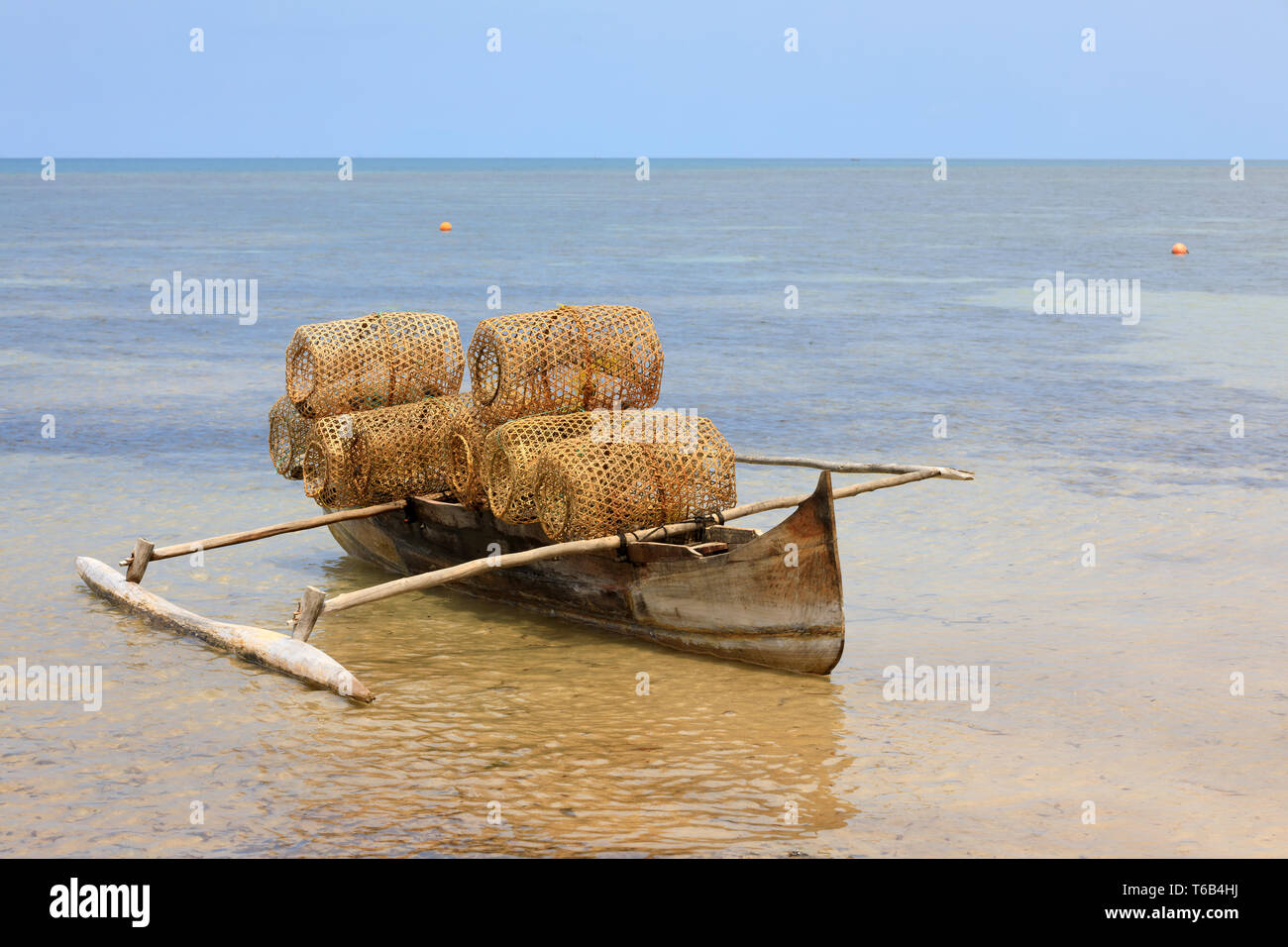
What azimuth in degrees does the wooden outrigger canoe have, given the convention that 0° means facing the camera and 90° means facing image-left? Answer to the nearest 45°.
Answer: approximately 315°
